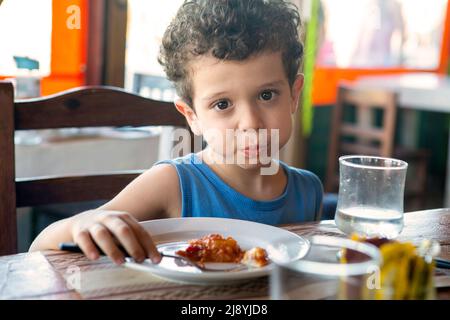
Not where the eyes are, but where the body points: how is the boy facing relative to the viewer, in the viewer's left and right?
facing the viewer

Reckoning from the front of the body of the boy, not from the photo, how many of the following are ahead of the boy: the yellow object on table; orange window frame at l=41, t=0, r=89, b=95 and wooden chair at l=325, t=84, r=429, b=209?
1

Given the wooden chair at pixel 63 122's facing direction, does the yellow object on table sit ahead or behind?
ahead

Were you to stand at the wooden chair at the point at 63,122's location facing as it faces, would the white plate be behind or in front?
in front

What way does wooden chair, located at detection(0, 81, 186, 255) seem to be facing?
toward the camera

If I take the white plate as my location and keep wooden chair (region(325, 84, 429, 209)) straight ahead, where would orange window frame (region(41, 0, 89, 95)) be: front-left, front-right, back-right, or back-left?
front-left
